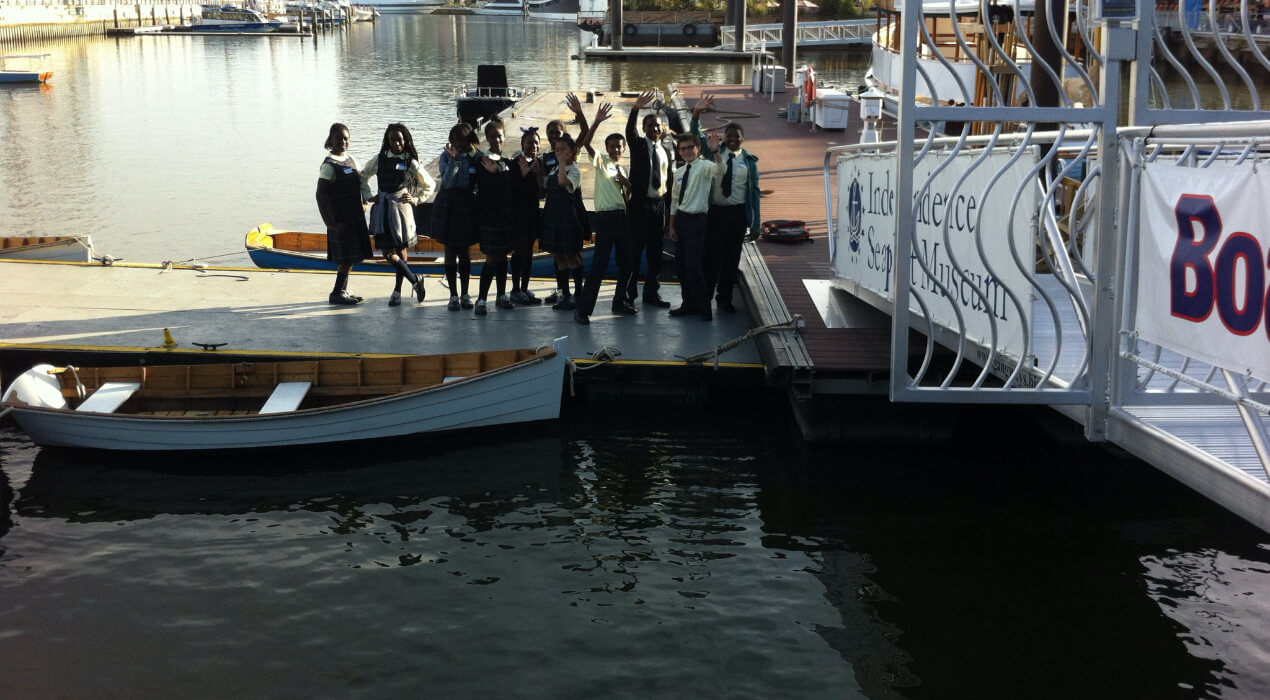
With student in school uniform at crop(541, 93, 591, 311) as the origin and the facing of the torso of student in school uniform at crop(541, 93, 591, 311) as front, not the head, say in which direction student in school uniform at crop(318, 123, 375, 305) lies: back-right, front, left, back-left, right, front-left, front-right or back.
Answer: right

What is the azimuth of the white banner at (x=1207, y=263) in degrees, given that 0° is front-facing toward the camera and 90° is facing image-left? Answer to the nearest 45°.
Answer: approximately 45°

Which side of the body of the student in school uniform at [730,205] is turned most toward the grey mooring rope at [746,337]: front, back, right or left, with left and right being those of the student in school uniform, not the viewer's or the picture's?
front

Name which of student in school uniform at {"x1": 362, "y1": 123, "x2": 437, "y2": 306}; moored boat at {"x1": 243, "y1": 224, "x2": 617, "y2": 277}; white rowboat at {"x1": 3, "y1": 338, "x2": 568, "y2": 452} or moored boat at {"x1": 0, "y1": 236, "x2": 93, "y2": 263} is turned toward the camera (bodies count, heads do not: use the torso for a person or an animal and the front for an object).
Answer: the student in school uniform

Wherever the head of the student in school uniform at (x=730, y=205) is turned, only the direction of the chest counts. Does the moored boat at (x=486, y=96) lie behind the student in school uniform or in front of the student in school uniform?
behind

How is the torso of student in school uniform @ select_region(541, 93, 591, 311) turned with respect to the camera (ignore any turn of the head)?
toward the camera

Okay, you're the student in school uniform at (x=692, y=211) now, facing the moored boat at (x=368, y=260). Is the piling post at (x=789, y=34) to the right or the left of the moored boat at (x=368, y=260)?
right

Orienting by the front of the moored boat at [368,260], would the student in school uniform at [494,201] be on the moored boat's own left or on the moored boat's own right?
on the moored boat's own right

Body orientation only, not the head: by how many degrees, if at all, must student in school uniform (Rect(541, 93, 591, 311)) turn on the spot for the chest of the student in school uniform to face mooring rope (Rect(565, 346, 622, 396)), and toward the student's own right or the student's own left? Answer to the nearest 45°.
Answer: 0° — they already face it

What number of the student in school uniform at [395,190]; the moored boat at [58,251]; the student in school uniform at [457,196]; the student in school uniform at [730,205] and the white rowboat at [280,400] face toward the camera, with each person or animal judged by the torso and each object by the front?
3

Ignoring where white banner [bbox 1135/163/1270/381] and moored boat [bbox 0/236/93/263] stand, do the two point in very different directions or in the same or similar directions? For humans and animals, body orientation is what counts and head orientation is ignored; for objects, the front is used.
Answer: very different directions

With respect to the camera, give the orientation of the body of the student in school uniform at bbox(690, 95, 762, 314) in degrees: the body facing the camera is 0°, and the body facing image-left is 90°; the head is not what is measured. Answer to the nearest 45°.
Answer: approximately 0°
